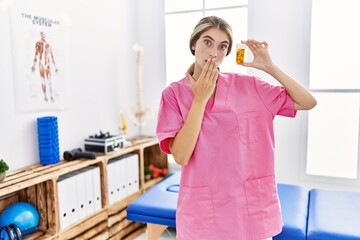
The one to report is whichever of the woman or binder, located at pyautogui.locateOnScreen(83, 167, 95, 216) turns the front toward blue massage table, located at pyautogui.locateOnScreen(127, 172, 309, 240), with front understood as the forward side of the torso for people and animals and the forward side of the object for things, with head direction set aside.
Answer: the binder

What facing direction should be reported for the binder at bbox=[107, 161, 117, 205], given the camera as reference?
facing the viewer and to the right of the viewer

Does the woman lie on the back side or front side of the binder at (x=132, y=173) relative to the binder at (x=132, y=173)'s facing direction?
on the front side

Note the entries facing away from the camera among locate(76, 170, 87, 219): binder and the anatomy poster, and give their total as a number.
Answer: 0

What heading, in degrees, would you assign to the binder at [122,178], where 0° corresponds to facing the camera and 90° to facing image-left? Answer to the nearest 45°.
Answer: approximately 315°

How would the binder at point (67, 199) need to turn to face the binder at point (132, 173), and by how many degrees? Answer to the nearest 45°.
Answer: approximately 90° to its left

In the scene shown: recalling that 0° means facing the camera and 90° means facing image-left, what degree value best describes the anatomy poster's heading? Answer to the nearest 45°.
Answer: approximately 315°

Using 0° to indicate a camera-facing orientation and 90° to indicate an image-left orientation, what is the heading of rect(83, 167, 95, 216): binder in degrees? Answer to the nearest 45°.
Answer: approximately 315°
